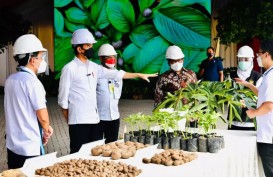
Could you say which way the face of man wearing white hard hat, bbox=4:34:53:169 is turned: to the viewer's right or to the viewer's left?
to the viewer's right

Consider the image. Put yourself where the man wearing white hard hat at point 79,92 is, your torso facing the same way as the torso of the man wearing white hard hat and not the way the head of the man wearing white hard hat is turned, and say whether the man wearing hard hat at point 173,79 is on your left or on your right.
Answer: on your left

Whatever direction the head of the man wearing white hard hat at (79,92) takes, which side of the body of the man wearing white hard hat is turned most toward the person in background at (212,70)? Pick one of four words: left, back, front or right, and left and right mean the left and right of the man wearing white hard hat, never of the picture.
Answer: left

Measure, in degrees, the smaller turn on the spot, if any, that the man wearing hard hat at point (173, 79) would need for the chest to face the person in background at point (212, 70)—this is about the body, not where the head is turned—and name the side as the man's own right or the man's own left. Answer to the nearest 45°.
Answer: approximately 180°

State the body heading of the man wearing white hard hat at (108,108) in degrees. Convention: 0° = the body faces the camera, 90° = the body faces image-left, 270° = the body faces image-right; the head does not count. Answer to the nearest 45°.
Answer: approximately 315°

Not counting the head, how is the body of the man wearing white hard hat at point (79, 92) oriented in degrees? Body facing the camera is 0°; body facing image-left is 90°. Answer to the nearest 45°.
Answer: approximately 315°

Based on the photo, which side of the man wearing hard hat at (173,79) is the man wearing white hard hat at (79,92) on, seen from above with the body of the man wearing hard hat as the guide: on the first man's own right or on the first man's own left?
on the first man's own right
